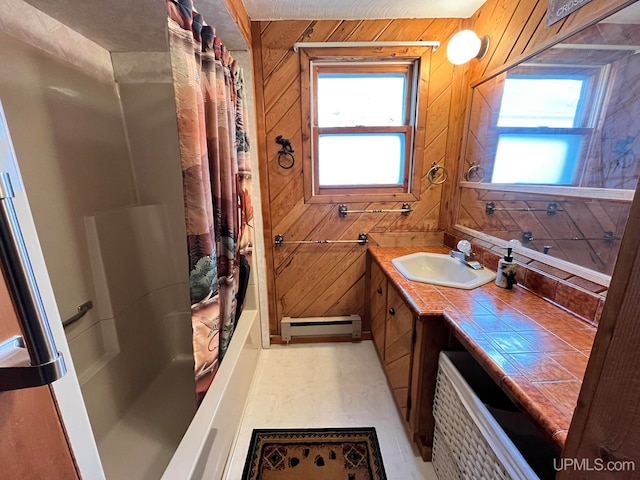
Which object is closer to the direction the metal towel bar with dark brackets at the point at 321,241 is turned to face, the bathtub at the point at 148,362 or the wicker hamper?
the wicker hamper

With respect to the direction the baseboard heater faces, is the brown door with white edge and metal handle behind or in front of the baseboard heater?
in front

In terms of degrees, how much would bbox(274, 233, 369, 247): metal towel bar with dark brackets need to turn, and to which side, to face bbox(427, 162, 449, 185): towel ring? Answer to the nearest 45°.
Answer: approximately 90° to its left

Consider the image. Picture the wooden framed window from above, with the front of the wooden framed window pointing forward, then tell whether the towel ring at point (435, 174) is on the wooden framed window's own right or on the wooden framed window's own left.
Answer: on the wooden framed window's own left

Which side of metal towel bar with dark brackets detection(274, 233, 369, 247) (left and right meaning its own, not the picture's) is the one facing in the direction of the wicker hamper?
front

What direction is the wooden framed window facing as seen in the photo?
toward the camera

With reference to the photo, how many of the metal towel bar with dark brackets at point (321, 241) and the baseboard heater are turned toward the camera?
2

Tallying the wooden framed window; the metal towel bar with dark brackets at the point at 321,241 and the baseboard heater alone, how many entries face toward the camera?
3

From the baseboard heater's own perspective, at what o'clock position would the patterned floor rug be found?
The patterned floor rug is roughly at 12 o'clock from the baseboard heater.

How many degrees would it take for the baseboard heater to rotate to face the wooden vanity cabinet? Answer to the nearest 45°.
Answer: approximately 45° to its left

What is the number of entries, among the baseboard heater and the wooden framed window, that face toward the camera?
2

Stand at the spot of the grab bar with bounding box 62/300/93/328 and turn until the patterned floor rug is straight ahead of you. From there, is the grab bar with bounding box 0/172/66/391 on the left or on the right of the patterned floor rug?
right

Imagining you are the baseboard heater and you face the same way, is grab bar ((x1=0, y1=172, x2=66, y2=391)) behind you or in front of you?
in front
